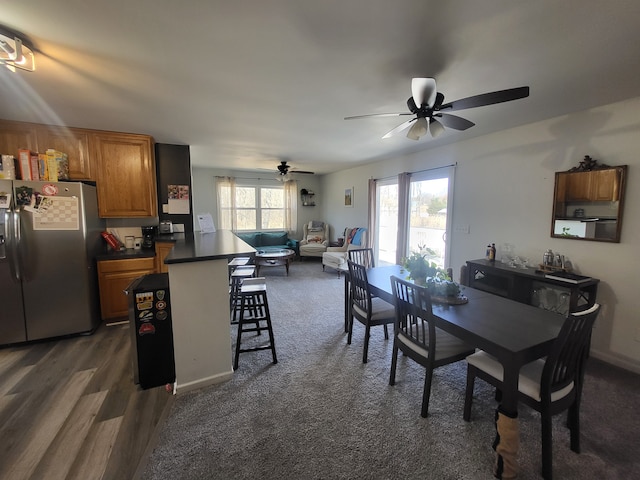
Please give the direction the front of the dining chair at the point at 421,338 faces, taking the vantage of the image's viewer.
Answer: facing away from the viewer and to the right of the viewer

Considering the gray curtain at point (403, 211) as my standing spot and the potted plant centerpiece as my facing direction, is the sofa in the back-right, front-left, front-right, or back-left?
back-right

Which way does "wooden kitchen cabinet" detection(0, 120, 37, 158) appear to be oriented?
toward the camera

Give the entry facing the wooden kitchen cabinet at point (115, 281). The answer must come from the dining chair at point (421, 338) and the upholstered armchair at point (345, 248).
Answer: the upholstered armchair

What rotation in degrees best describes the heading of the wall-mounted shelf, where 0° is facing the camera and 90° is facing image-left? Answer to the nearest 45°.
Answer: approximately 0°

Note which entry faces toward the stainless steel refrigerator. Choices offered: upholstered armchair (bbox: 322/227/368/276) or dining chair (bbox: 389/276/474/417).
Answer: the upholstered armchair

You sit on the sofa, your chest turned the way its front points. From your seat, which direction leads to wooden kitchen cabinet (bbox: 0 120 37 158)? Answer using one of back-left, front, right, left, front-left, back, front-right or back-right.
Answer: front-right

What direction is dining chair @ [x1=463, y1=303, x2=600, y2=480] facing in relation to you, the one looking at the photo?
facing away from the viewer and to the left of the viewer

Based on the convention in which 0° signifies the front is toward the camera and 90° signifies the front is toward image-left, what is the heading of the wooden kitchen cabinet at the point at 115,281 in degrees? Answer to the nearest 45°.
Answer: approximately 0°

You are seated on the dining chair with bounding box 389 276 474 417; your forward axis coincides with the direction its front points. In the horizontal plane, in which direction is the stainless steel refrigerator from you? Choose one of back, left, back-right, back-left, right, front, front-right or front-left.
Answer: back-left

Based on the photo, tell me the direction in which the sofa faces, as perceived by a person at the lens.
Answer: facing the viewer

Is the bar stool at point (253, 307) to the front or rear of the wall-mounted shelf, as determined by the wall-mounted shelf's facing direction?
to the front

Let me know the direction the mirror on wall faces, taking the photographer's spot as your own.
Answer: facing the viewer and to the left of the viewer

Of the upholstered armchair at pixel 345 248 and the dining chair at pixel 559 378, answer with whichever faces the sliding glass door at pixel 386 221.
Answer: the dining chair

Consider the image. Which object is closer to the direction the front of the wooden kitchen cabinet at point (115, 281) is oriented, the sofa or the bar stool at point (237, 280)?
the bar stool

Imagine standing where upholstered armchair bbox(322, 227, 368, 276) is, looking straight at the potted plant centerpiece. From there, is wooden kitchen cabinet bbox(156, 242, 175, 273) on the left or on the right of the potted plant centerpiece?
right

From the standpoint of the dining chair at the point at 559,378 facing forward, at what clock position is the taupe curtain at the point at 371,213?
The taupe curtain is roughly at 12 o'clock from the dining chair.

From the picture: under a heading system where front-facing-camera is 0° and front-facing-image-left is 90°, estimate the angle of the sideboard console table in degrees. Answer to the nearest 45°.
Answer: approximately 45°
